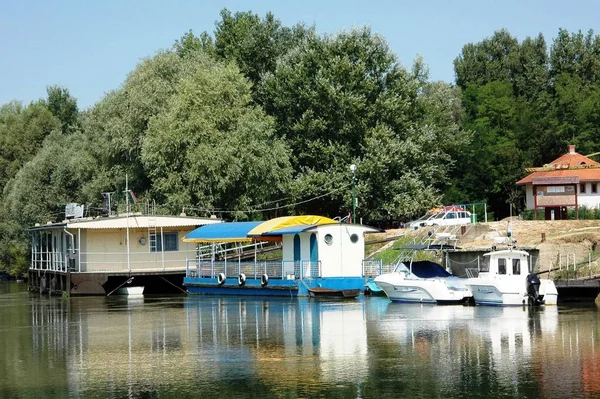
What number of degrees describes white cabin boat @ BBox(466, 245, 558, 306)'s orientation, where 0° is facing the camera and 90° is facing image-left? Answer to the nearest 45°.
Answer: approximately 135°

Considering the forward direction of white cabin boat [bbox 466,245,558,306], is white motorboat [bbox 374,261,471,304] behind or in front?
in front
